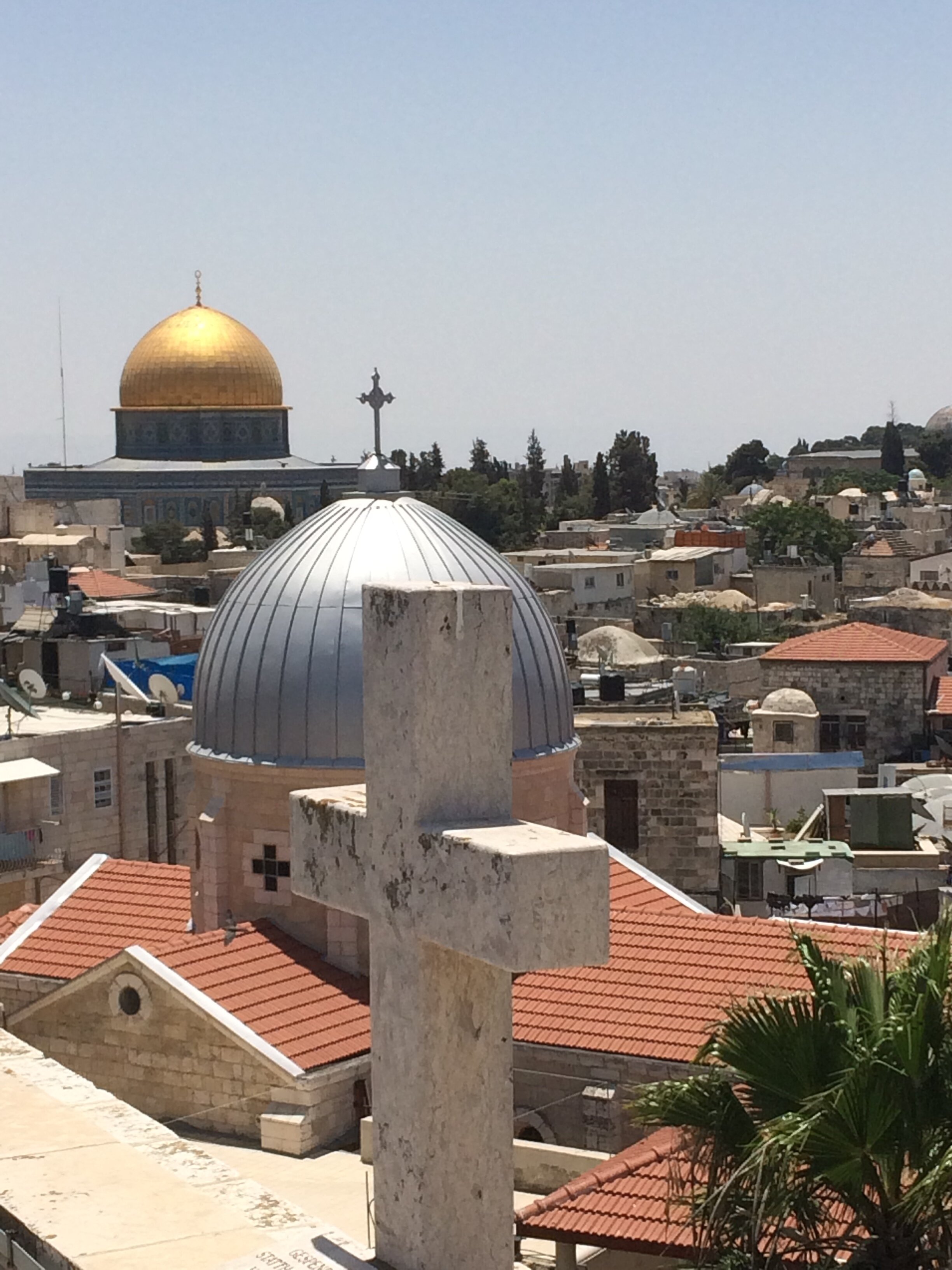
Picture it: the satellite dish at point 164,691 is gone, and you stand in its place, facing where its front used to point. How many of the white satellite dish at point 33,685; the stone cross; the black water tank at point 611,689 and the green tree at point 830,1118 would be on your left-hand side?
1

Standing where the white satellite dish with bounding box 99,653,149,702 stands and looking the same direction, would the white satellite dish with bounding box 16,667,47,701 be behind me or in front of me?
behind

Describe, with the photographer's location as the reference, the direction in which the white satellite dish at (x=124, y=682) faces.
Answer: facing to the right of the viewer

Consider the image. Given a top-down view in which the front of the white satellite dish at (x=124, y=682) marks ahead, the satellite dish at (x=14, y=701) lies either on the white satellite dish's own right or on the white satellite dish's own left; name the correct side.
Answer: on the white satellite dish's own right

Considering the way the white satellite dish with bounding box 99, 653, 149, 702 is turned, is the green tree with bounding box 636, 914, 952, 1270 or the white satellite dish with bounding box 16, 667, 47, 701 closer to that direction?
the green tree
